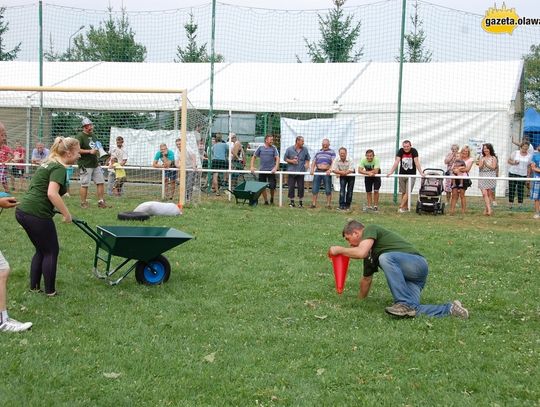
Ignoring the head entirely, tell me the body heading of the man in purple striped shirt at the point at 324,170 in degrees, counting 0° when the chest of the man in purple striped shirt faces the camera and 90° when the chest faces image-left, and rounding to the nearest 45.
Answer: approximately 0°

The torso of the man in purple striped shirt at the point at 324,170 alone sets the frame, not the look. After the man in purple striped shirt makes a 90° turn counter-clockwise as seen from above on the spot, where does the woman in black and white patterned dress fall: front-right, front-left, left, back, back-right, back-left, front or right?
front

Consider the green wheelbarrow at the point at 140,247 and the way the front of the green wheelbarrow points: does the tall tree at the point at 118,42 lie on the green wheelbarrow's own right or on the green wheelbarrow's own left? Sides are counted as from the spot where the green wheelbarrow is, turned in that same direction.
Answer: on the green wheelbarrow's own left

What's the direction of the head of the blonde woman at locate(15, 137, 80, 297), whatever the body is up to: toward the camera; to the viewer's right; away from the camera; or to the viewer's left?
to the viewer's right

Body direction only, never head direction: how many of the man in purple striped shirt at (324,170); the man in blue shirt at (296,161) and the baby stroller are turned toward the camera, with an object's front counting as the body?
3

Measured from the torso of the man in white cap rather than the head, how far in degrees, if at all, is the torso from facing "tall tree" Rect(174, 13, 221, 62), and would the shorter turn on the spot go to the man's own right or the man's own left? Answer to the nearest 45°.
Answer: approximately 135° to the man's own left

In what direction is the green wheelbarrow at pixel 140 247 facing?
to the viewer's right

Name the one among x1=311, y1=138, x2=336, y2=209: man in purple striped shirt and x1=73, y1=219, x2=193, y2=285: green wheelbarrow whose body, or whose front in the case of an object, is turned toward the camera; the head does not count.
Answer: the man in purple striped shirt

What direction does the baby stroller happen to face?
toward the camera

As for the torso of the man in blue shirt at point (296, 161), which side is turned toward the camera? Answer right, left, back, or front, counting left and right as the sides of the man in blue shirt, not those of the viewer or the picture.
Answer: front

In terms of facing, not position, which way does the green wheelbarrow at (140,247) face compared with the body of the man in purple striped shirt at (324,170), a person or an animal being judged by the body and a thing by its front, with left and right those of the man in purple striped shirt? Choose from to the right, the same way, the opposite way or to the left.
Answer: to the left

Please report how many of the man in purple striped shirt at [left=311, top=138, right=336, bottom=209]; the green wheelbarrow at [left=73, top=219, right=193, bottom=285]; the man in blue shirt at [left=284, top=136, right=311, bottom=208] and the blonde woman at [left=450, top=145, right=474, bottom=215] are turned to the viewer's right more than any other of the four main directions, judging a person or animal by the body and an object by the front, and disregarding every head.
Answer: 1

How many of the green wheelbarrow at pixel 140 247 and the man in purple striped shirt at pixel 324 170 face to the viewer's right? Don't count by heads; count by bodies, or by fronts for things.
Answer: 1

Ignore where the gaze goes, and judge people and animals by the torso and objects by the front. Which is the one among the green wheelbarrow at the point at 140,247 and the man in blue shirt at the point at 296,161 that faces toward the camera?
the man in blue shirt

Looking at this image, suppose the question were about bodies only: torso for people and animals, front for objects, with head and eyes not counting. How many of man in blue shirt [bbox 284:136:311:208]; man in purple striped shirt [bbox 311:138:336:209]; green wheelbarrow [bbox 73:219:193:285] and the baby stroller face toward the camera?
3

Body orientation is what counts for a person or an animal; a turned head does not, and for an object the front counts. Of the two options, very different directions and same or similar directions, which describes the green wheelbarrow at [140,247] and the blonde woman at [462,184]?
very different directions

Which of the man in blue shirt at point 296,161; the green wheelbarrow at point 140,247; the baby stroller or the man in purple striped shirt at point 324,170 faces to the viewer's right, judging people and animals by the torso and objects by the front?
the green wheelbarrow
